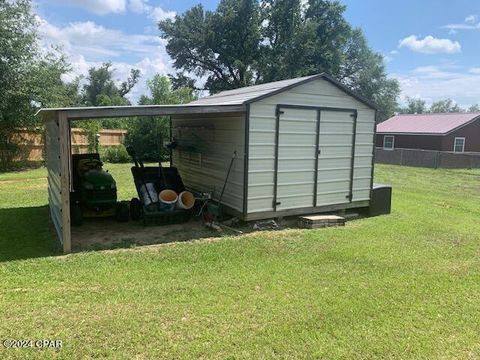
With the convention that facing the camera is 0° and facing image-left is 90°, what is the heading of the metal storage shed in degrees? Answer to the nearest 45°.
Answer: approximately 315°

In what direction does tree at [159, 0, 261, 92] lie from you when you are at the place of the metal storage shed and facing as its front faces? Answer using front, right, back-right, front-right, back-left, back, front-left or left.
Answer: back-left

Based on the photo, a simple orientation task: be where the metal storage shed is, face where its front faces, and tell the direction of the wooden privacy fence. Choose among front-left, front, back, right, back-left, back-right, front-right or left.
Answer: back

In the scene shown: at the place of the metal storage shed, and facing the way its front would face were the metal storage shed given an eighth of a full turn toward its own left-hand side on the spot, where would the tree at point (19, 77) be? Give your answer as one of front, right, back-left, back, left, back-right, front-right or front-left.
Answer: back-left

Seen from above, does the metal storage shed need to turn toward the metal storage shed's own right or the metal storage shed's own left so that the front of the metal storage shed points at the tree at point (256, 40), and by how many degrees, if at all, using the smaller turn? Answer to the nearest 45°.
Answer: approximately 135° to the metal storage shed's own left
